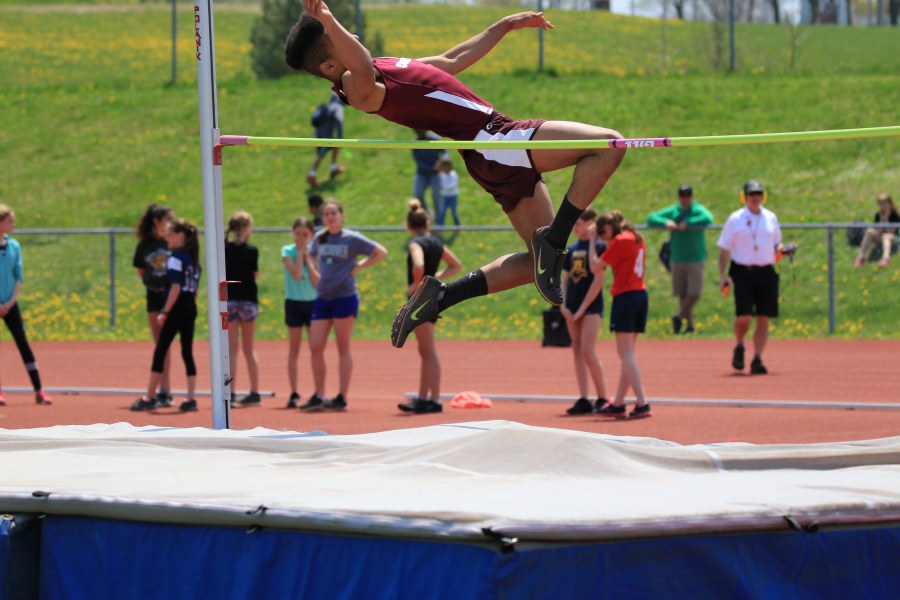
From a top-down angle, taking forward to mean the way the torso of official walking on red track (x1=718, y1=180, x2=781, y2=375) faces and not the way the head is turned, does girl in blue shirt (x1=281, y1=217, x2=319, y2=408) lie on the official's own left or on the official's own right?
on the official's own right

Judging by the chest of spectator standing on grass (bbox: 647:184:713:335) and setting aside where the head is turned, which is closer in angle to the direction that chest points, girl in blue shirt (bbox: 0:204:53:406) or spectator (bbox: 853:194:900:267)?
the girl in blue shirt

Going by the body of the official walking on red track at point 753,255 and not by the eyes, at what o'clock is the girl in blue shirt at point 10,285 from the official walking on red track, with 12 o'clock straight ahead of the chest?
The girl in blue shirt is roughly at 2 o'clock from the official walking on red track.

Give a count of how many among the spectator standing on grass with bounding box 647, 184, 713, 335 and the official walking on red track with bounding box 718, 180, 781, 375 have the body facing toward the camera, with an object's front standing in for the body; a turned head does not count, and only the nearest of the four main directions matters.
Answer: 2

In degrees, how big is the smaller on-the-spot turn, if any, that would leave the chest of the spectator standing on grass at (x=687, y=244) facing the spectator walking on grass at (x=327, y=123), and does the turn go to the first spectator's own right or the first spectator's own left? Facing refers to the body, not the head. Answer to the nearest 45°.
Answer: approximately 135° to the first spectator's own right

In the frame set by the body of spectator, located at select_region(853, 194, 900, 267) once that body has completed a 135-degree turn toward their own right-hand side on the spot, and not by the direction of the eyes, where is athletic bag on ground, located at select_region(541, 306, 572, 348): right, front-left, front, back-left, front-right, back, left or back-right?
back-left

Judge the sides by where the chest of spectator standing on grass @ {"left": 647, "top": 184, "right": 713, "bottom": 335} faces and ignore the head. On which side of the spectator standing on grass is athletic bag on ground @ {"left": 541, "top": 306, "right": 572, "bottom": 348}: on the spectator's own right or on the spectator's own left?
on the spectator's own right

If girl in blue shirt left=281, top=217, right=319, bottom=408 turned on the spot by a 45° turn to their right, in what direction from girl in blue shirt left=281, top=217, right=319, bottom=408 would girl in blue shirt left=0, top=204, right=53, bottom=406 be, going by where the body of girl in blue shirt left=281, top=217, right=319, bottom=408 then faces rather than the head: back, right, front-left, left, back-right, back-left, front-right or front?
right

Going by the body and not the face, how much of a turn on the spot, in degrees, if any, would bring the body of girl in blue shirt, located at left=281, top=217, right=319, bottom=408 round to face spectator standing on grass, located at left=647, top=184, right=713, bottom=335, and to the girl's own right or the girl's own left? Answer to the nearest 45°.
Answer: approximately 90° to the girl's own left

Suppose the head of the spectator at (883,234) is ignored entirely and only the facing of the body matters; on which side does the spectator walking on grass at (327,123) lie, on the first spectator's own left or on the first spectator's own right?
on the first spectator's own right

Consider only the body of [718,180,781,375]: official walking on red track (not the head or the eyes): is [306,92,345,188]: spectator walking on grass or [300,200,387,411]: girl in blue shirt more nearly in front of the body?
the girl in blue shirt

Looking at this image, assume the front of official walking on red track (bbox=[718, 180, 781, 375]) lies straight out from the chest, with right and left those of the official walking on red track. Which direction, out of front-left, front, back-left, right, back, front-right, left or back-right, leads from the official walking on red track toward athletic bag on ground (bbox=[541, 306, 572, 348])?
back-right

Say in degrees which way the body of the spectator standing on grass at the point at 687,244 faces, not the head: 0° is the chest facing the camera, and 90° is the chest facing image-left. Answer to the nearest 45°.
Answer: approximately 0°
